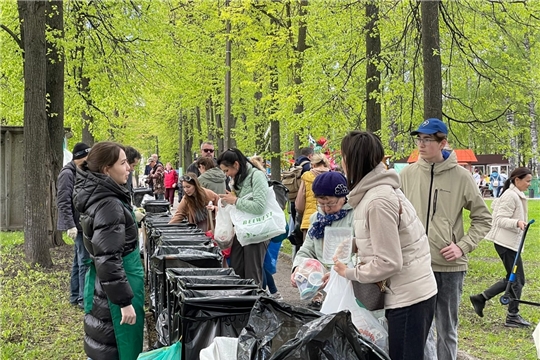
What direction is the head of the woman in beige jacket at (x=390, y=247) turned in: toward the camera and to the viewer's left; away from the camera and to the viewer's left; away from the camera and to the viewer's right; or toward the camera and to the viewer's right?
away from the camera and to the viewer's left

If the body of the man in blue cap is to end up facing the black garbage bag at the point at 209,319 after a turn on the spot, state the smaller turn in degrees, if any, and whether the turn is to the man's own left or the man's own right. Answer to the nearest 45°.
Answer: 0° — they already face it

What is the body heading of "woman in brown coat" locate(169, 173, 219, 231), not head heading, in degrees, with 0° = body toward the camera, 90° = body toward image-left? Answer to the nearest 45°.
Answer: approximately 45°

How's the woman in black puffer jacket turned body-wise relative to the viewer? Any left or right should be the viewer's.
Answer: facing to the right of the viewer

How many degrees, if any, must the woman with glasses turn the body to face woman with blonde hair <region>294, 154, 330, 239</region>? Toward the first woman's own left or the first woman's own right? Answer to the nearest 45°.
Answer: approximately 135° to the first woman's own right

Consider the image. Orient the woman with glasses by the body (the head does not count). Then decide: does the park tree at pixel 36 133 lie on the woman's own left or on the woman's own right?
on the woman's own right

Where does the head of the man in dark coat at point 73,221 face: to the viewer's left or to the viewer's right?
to the viewer's right

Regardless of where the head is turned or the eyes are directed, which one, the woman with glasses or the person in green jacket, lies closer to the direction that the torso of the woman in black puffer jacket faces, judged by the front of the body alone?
the woman with glasses

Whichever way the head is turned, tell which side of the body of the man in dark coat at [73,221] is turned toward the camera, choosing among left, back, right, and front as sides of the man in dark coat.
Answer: right

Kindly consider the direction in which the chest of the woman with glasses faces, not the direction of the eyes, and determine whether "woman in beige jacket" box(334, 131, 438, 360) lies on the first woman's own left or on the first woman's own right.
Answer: on the first woman's own left

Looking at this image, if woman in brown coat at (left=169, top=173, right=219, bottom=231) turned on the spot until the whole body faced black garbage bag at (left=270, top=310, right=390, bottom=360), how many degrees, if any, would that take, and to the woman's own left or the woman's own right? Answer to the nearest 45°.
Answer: approximately 45° to the woman's own left

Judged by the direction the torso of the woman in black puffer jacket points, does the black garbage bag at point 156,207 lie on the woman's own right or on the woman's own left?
on the woman's own left
